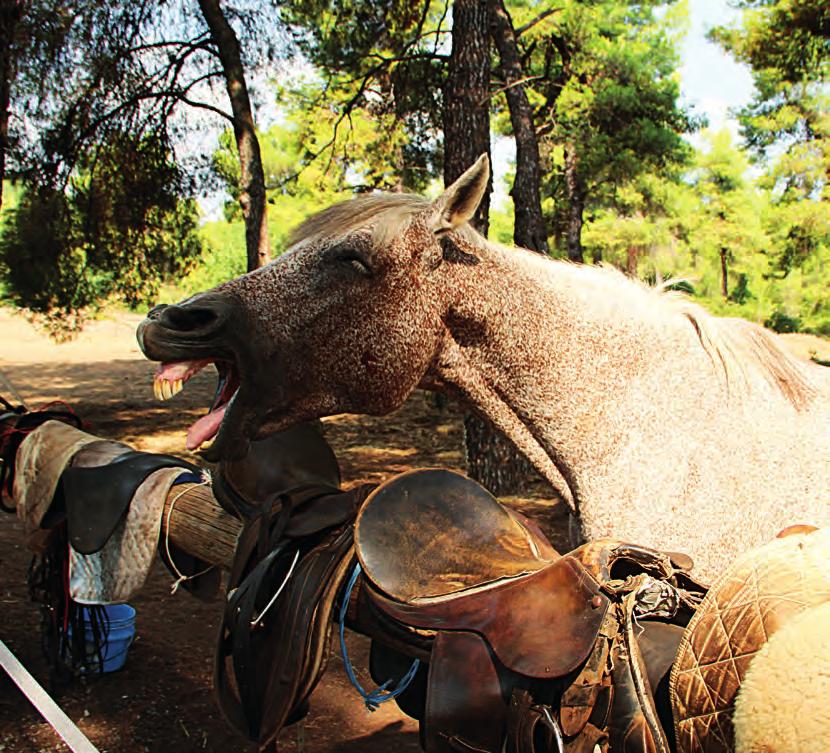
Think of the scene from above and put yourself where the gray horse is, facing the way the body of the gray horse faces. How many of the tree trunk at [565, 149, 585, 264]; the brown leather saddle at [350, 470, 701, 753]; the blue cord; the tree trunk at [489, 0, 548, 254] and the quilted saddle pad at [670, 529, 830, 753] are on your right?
2

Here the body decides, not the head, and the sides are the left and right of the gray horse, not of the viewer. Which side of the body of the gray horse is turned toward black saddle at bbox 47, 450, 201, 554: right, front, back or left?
front

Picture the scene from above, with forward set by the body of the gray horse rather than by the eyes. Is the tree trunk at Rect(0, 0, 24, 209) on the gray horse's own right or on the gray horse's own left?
on the gray horse's own right

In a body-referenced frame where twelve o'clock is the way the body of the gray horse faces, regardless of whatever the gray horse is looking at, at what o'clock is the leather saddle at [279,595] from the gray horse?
The leather saddle is roughly at 11 o'clock from the gray horse.

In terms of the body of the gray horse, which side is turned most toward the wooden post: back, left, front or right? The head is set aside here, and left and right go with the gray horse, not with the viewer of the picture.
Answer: front

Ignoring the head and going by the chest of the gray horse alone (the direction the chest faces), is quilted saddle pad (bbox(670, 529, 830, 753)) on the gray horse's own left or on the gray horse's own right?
on the gray horse's own left

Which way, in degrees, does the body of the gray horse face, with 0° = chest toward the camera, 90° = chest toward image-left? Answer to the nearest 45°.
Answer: approximately 90°

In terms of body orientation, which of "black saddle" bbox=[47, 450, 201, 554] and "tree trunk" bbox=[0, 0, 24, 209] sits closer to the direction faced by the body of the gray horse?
the black saddle

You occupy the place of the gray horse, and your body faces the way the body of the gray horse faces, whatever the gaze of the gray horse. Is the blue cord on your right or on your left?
on your left

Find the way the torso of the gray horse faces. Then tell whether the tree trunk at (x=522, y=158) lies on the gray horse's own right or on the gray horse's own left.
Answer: on the gray horse's own right

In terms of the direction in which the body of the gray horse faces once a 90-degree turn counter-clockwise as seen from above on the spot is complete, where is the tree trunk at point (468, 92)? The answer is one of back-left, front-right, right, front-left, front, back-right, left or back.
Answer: back

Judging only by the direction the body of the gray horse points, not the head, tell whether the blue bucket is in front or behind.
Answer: in front

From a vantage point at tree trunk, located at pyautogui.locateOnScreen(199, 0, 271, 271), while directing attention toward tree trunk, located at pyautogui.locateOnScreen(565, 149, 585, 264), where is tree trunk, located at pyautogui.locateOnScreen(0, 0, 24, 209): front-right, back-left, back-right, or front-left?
back-left

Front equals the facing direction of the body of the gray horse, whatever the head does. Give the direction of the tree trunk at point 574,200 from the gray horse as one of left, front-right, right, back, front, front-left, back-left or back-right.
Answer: right
